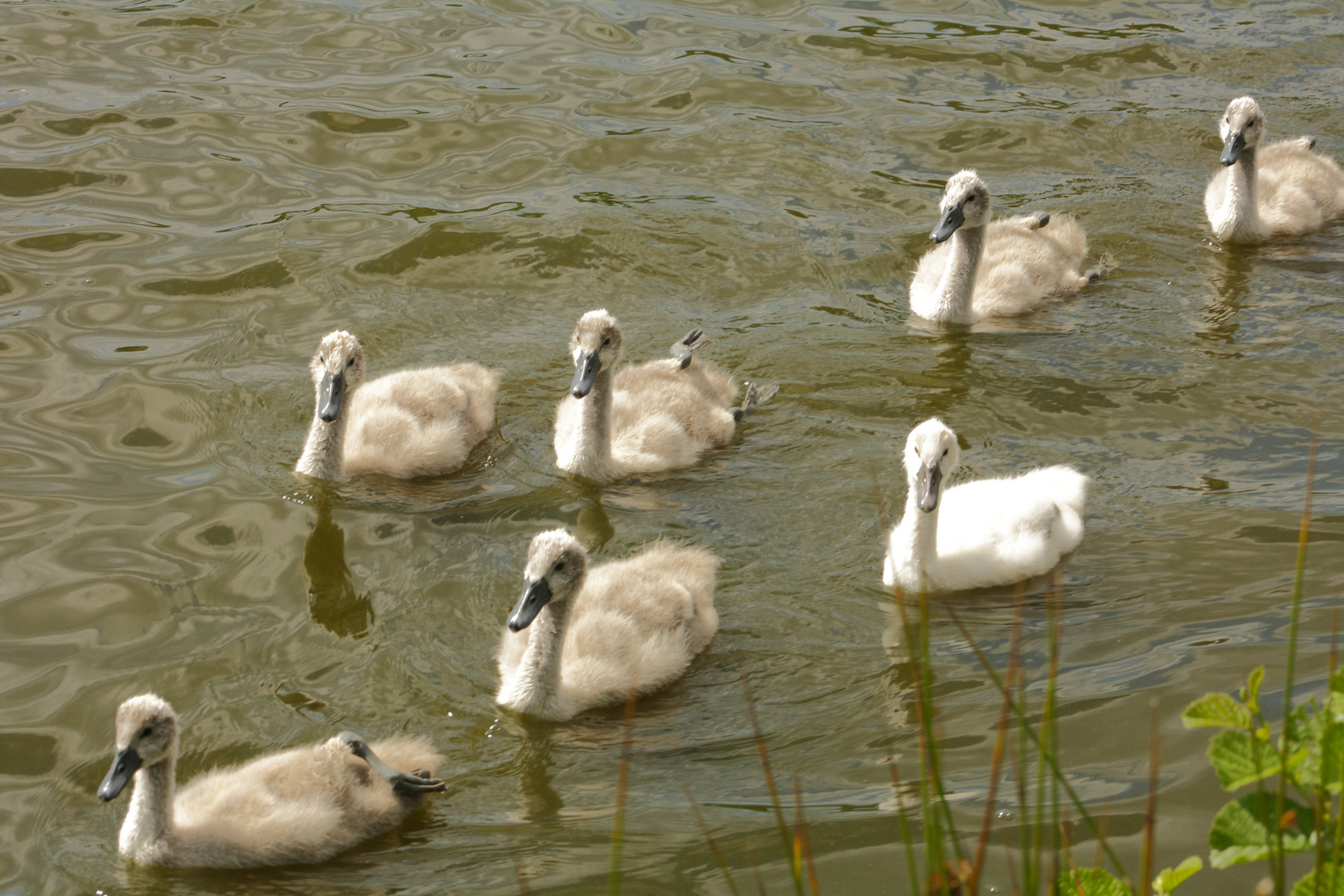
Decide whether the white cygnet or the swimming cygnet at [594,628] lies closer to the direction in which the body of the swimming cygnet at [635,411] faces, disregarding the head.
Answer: the swimming cygnet

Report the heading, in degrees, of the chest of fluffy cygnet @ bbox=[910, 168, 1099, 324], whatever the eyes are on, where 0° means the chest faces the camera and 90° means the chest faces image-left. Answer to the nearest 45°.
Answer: approximately 45°

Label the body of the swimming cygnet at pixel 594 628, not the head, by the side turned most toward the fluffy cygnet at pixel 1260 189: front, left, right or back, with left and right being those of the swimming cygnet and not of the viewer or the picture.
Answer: back

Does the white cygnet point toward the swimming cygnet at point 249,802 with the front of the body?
yes

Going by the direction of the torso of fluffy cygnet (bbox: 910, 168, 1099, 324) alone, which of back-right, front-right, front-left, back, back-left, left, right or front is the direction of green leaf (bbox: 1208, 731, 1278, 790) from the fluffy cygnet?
front-left

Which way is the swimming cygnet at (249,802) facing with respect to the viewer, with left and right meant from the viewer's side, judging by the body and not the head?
facing to the left of the viewer

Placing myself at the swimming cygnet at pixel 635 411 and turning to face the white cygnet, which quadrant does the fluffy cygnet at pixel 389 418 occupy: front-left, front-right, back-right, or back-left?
back-right

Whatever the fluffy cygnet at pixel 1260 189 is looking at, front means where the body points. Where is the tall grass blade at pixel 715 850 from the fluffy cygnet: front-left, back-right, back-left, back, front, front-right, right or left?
front-left

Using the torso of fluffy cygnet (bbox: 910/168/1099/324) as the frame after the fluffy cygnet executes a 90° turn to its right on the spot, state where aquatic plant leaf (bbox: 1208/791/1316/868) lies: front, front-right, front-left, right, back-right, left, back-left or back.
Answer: back-left

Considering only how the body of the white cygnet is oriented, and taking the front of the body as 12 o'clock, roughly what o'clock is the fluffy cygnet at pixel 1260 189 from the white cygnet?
The fluffy cygnet is roughly at 5 o'clock from the white cygnet.

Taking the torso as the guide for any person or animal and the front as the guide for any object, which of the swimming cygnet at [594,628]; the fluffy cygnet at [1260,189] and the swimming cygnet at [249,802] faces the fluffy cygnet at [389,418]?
the fluffy cygnet at [1260,189]

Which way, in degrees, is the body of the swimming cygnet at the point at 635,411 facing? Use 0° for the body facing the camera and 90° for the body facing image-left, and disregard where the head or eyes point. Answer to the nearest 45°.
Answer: approximately 45°

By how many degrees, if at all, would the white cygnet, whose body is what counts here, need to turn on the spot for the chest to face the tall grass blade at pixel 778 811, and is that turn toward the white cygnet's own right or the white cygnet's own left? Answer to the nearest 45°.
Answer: approximately 45° to the white cygnet's own left
